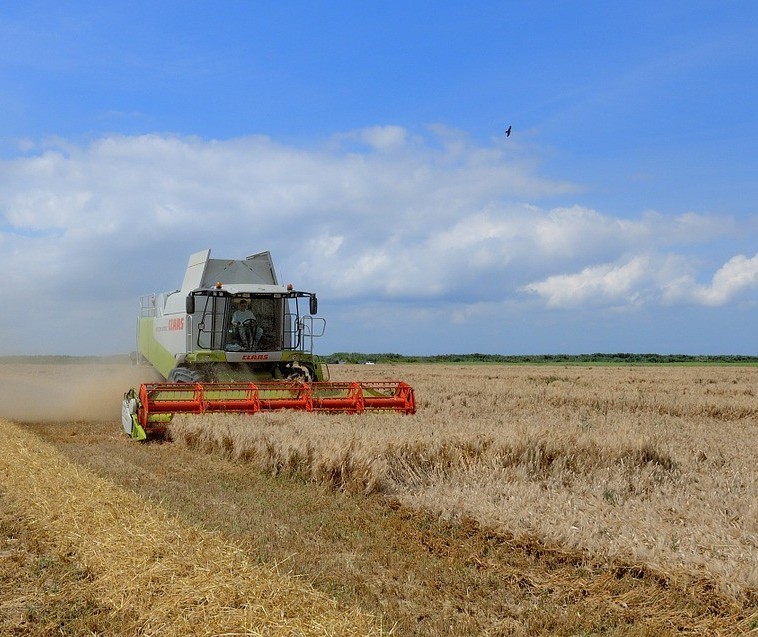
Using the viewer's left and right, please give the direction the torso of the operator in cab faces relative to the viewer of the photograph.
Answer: facing the viewer and to the right of the viewer
